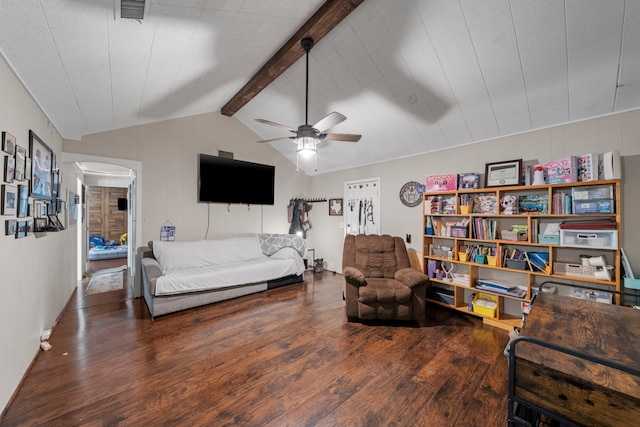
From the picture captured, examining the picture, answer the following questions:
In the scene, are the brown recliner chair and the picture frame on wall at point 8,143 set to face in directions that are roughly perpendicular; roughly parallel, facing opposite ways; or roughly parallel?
roughly perpendicular

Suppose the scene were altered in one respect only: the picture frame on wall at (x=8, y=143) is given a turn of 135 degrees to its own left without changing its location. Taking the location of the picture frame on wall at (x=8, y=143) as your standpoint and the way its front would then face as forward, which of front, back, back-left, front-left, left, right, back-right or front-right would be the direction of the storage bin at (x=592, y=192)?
back-right

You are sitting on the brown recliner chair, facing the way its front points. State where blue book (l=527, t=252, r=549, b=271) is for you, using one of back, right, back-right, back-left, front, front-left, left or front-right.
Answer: left

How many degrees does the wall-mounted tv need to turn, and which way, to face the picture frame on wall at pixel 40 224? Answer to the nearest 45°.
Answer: approximately 90° to its right

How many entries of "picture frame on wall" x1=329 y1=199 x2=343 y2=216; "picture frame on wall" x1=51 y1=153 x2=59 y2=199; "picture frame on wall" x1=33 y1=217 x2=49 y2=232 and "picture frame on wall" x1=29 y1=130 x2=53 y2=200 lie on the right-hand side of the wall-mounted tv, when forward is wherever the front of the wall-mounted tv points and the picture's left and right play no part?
3

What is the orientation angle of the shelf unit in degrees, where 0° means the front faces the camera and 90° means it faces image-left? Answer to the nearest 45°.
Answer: approximately 45°

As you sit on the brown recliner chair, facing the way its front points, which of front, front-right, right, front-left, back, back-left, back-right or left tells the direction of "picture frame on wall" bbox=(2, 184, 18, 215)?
front-right

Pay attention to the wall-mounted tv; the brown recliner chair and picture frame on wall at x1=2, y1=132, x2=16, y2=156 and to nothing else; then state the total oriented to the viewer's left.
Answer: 0

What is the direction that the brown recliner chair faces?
toward the camera

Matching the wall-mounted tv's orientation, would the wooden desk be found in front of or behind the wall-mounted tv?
in front

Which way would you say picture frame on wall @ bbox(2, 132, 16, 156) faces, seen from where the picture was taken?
facing the viewer and to the right of the viewer
